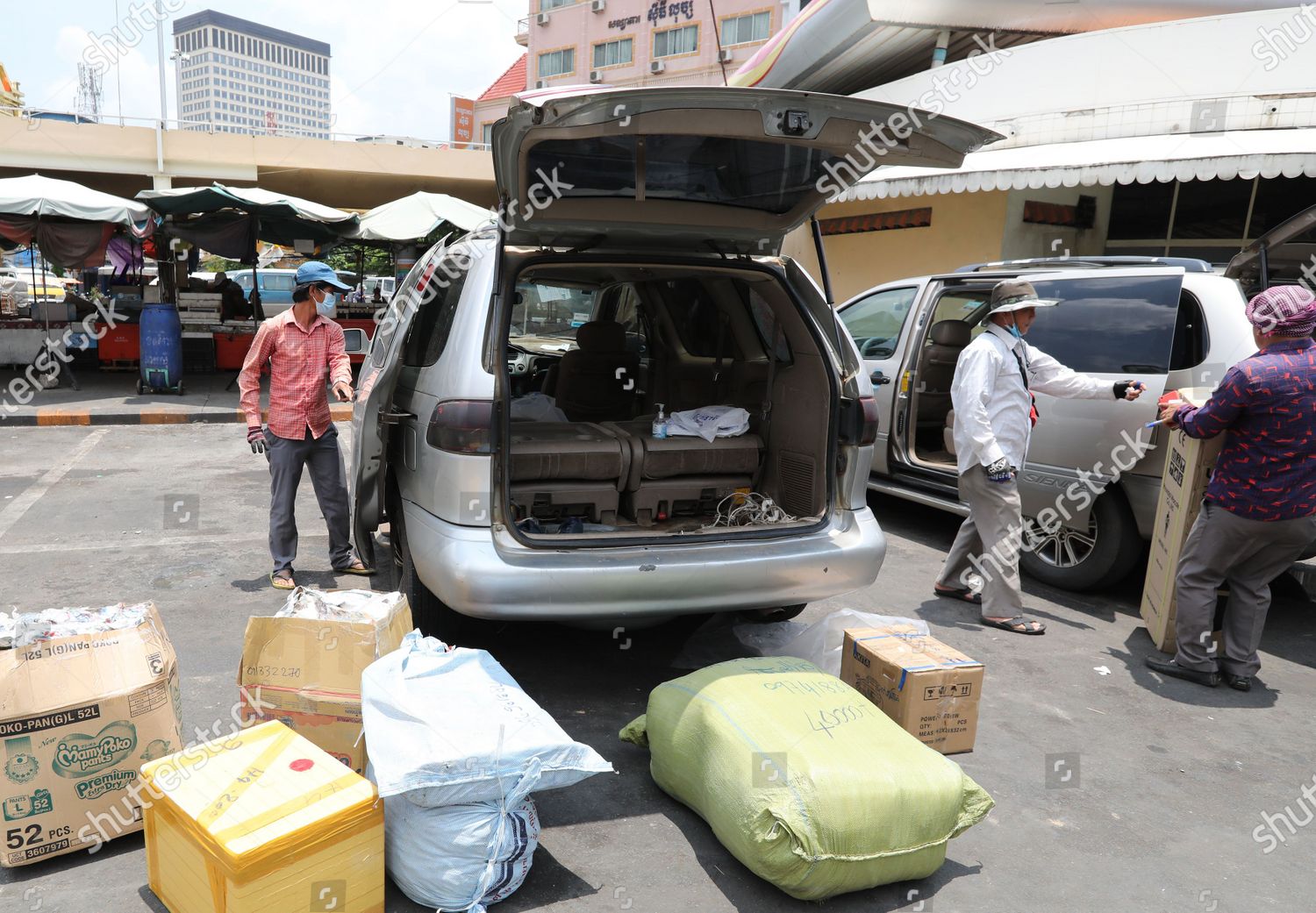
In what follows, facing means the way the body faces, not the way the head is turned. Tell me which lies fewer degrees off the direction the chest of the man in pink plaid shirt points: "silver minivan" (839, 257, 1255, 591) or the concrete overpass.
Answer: the silver minivan

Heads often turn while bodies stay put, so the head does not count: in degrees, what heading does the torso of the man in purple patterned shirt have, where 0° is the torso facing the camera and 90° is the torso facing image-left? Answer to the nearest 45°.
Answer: approximately 135°

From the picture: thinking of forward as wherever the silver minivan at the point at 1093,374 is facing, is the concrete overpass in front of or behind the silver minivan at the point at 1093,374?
in front

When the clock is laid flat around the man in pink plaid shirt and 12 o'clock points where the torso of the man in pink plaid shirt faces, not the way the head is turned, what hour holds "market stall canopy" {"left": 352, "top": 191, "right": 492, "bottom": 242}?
The market stall canopy is roughly at 8 o'clock from the man in pink plaid shirt.

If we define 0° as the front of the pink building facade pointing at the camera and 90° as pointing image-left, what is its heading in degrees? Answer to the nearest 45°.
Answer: approximately 45°

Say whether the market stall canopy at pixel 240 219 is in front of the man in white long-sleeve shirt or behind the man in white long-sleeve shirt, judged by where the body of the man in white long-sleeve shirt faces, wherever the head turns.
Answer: behind

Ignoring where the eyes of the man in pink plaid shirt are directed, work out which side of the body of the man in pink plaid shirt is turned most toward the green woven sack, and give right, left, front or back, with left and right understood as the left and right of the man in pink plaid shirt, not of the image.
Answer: front

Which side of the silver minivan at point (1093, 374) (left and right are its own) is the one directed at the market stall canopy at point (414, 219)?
front

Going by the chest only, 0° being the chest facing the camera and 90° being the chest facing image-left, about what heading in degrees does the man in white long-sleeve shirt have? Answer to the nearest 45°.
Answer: approximately 270°

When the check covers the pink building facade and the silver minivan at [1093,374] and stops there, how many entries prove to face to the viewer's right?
0

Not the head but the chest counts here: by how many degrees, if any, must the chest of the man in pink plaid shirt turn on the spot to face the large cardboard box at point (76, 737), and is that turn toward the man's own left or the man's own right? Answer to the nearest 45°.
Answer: approximately 45° to the man's own right

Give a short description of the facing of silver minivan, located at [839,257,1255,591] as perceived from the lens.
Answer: facing away from the viewer and to the left of the viewer

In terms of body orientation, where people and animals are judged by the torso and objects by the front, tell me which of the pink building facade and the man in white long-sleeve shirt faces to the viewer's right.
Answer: the man in white long-sleeve shirt

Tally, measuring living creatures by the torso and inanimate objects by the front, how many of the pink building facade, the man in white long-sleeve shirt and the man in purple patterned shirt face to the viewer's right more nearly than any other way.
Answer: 1

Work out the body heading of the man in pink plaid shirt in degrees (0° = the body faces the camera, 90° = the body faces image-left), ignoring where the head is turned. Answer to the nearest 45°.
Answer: approximately 315°

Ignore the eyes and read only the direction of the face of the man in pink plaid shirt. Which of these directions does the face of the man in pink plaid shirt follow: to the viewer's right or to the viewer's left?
to the viewer's right
